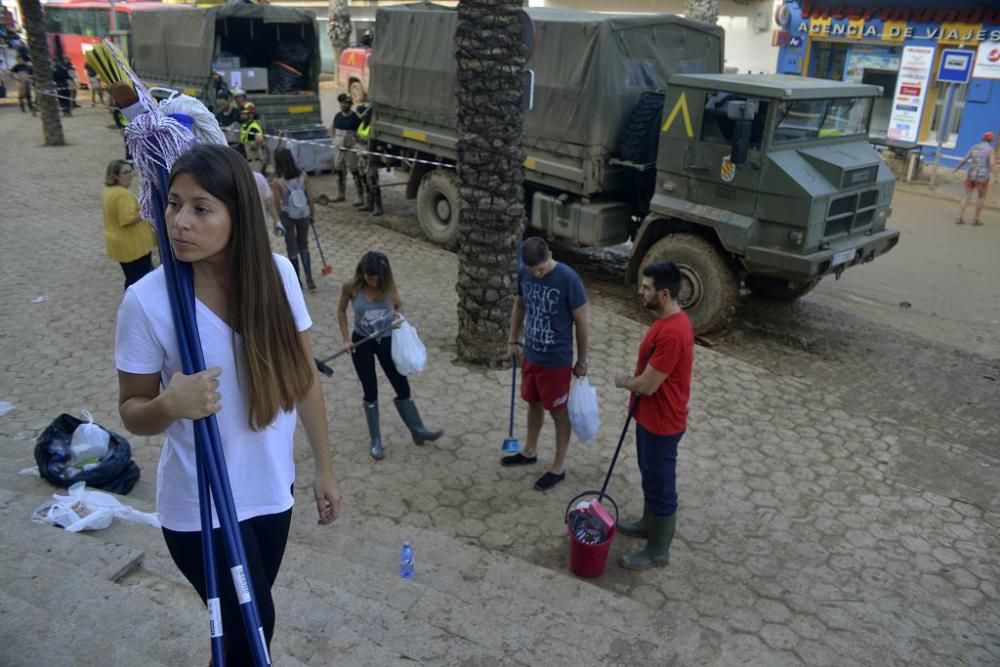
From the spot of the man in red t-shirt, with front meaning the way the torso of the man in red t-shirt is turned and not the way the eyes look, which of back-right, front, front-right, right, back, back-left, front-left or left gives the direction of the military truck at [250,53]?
front-right

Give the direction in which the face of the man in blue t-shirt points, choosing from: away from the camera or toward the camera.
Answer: toward the camera

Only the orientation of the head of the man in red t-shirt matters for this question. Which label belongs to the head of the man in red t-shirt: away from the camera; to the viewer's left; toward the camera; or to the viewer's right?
to the viewer's left

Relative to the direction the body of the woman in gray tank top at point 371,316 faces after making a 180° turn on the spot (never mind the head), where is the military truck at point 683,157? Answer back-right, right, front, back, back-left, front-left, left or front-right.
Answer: front-right

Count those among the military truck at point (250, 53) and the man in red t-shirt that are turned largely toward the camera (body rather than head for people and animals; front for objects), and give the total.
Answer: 0

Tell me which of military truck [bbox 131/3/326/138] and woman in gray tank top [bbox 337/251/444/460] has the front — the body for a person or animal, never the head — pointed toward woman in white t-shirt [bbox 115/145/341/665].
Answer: the woman in gray tank top

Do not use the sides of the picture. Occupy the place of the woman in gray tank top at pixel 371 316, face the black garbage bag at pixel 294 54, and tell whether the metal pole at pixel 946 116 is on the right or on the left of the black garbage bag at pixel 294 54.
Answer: right

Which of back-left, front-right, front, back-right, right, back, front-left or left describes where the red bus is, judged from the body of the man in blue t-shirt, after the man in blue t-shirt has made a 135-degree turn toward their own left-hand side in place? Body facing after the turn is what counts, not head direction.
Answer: back-left

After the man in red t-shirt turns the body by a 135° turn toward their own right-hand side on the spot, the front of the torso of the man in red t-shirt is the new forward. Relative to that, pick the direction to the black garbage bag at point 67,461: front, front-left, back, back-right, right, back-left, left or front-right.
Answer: back-left

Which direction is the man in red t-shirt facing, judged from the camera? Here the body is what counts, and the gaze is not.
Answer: to the viewer's left

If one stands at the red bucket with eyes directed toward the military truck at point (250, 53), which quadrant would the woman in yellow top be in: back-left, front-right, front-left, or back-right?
front-left

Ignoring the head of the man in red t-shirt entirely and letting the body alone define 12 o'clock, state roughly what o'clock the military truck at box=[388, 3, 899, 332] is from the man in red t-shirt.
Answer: The military truck is roughly at 3 o'clock from the man in red t-shirt.

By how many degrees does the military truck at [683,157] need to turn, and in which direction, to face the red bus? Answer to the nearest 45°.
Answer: approximately 180°

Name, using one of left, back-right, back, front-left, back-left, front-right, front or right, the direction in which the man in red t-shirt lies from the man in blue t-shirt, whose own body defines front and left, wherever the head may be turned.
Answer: left

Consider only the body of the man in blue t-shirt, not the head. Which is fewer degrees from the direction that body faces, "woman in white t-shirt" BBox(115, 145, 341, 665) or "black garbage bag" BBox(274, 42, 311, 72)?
the woman in white t-shirt

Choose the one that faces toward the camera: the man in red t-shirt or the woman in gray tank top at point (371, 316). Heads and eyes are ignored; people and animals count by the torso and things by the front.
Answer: the woman in gray tank top

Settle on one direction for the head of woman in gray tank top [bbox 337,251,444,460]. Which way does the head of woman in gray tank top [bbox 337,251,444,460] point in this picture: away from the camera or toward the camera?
toward the camera

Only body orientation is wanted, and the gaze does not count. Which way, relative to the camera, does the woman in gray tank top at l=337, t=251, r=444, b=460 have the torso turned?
toward the camera

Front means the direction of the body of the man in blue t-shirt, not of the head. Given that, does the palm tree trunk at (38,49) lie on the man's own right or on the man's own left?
on the man's own right
